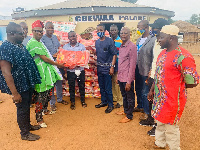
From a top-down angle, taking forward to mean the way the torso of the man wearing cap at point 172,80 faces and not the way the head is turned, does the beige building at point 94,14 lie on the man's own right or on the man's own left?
on the man's own right

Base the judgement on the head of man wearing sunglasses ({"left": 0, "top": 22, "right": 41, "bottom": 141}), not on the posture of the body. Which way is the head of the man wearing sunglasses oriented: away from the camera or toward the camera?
toward the camera

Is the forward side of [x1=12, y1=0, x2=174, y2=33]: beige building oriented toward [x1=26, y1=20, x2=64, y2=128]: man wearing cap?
yes

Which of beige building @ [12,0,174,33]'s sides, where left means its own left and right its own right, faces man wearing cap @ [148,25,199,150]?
front

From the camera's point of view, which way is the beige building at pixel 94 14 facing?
toward the camera

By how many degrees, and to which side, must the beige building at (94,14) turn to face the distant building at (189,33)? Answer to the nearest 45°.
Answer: approximately 135° to its left

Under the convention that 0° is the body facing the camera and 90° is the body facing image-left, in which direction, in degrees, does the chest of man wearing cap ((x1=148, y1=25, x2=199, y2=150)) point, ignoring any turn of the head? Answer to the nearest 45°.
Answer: approximately 45°

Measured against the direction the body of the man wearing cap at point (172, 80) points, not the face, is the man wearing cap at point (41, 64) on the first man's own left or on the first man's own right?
on the first man's own right

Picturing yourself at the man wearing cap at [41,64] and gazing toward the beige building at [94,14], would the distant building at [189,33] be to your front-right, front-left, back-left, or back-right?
front-right
